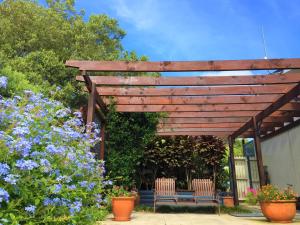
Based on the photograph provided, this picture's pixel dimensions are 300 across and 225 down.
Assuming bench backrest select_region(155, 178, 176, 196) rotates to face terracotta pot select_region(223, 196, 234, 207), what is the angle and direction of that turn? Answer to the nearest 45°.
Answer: approximately 135° to its left

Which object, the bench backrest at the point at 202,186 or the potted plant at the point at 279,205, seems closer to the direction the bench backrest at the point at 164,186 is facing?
the potted plant

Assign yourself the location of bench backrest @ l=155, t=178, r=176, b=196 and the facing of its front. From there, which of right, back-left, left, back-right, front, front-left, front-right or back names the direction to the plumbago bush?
front

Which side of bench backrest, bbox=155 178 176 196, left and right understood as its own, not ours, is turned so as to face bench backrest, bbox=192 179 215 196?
left

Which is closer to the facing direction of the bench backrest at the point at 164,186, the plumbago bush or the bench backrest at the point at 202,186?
the plumbago bush

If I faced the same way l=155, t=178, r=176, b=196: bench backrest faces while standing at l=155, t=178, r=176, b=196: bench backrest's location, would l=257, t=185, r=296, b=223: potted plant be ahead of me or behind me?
ahead

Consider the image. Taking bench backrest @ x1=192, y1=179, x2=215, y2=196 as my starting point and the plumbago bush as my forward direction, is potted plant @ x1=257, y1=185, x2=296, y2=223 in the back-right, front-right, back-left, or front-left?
front-left

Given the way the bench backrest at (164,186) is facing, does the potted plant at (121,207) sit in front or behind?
in front

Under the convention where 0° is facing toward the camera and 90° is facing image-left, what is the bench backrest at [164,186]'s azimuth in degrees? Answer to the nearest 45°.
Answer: approximately 0°
